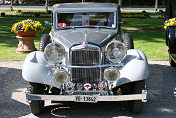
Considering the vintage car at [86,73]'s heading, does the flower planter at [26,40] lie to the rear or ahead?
to the rear

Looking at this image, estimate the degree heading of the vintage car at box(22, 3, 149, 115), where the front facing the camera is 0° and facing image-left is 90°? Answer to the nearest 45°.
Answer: approximately 0°
